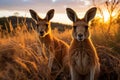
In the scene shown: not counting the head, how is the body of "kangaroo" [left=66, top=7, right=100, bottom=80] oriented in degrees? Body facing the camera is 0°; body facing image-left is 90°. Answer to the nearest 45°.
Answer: approximately 0°

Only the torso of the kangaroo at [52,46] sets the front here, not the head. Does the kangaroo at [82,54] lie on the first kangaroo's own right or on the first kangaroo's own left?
on the first kangaroo's own left

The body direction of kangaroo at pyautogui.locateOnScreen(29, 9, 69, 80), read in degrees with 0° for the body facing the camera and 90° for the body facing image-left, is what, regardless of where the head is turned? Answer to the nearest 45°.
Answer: approximately 45°
